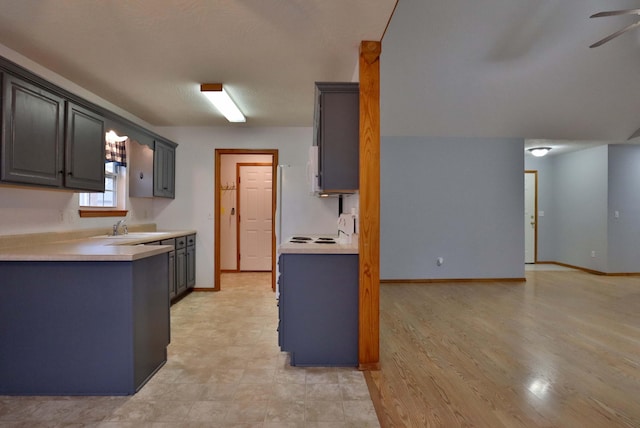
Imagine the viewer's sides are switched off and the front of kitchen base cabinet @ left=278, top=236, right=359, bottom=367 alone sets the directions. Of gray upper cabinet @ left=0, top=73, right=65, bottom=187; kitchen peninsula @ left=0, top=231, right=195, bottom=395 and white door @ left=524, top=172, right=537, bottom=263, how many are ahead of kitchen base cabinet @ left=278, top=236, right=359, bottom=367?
2

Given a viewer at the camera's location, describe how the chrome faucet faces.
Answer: facing to the right of the viewer

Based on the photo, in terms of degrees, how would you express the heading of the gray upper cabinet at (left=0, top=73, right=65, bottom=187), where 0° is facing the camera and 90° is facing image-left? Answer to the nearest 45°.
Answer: approximately 315°

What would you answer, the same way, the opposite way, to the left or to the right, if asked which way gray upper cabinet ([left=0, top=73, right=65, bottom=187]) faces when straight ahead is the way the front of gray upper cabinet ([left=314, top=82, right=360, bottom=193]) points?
the opposite way

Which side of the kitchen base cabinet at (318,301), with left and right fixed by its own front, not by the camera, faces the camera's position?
left

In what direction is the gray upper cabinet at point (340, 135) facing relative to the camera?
to the viewer's left

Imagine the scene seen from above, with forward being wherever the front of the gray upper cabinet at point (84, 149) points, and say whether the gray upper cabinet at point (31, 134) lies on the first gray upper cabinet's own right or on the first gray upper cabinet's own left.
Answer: on the first gray upper cabinet's own right

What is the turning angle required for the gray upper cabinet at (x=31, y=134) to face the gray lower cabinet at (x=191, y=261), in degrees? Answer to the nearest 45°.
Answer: approximately 90° to its left

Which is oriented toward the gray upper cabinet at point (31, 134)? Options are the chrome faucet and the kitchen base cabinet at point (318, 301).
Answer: the kitchen base cabinet

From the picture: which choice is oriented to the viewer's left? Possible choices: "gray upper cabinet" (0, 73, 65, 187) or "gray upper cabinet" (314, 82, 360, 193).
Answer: "gray upper cabinet" (314, 82, 360, 193)
